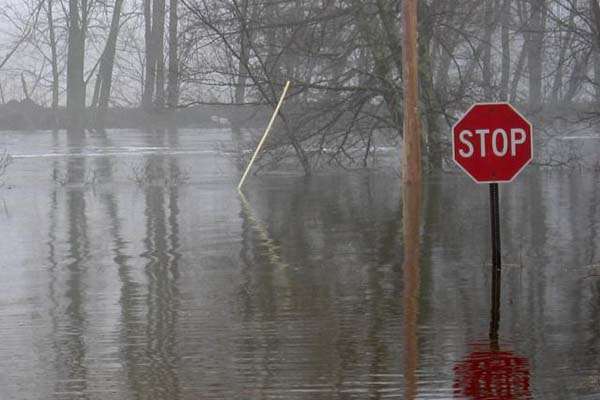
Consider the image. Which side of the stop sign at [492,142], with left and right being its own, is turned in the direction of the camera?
front

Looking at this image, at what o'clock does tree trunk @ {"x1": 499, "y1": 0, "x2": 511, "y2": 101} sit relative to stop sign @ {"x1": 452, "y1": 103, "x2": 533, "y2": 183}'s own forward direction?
The tree trunk is roughly at 6 o'clock from the stop sign.

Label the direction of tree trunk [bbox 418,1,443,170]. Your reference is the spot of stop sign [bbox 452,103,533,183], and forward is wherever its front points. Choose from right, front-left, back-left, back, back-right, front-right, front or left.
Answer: back

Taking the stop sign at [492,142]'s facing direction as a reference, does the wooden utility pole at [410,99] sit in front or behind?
behind
